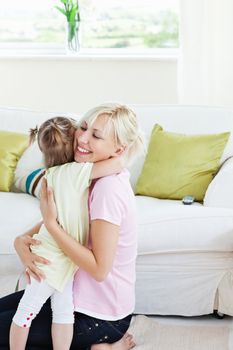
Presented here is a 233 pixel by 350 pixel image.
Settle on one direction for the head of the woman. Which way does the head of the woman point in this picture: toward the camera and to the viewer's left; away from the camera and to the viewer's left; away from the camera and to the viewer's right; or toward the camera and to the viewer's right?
toward the camera and to the viewer's left

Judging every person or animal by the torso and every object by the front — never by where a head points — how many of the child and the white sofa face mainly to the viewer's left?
0

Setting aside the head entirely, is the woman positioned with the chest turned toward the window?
no

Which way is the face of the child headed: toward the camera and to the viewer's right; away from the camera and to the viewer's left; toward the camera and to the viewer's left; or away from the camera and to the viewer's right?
away from the camera and to the viewer's right

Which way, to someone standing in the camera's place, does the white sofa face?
facing the viewer

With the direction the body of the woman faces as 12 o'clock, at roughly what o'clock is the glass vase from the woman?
The glass vase is roughly at 3 o'clock from the woman.

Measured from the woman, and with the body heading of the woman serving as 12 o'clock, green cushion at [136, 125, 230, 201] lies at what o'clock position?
The green cushion is roughly at 4 o'clock from the woman.

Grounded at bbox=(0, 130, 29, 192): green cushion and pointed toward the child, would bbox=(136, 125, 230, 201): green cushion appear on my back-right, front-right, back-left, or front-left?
front-left

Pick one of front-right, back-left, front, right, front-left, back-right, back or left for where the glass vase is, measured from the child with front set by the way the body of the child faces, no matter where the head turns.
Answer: front-left

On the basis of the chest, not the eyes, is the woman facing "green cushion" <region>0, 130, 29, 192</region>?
no

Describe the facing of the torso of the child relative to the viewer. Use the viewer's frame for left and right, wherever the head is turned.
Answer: facing away from the viewer and to the right of the viewer

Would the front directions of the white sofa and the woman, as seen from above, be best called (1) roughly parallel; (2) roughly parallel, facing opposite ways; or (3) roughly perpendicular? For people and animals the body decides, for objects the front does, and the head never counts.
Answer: roughly perpendicular

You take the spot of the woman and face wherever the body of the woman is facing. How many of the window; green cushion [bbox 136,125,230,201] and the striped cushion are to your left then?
0

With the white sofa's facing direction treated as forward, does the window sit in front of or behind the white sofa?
behind

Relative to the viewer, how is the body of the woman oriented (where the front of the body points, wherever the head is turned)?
to the viewer's left

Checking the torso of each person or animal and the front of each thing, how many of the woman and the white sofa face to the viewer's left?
1
